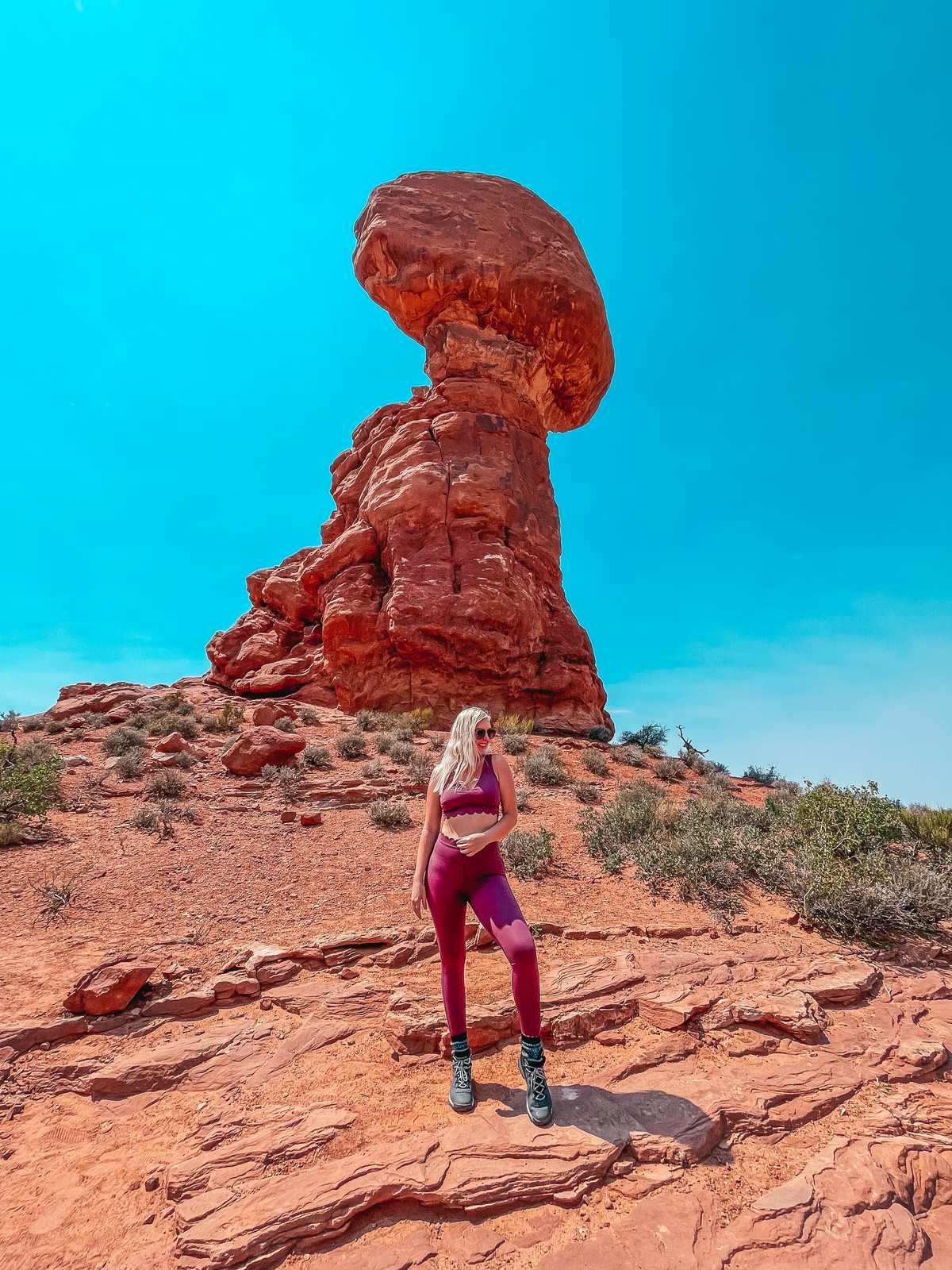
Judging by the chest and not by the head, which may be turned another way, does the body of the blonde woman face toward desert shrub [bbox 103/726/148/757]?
no

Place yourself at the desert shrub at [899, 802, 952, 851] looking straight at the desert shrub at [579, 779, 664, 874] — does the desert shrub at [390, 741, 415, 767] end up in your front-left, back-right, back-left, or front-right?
front-right

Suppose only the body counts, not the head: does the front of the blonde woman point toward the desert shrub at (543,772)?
no

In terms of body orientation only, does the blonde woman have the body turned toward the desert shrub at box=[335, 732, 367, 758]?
no

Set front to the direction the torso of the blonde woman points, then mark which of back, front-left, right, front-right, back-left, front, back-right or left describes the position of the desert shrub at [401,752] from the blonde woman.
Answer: back

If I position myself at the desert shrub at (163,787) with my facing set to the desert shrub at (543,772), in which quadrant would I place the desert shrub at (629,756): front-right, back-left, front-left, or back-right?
front-left

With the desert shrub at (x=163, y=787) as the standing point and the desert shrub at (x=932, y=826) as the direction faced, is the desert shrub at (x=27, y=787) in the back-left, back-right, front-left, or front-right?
back-right

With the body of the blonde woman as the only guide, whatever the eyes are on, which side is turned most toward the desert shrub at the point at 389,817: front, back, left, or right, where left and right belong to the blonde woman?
back

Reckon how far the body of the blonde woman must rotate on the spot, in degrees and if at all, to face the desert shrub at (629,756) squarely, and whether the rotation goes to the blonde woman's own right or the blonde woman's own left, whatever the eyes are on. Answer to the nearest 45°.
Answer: approximately 180°

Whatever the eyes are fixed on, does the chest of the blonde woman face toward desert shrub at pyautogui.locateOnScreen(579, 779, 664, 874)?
no

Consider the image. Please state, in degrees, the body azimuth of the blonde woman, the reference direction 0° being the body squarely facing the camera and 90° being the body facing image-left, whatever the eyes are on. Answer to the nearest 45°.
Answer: approximately 0°

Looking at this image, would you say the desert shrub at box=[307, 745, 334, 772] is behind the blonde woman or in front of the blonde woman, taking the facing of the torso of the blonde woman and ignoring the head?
behind
